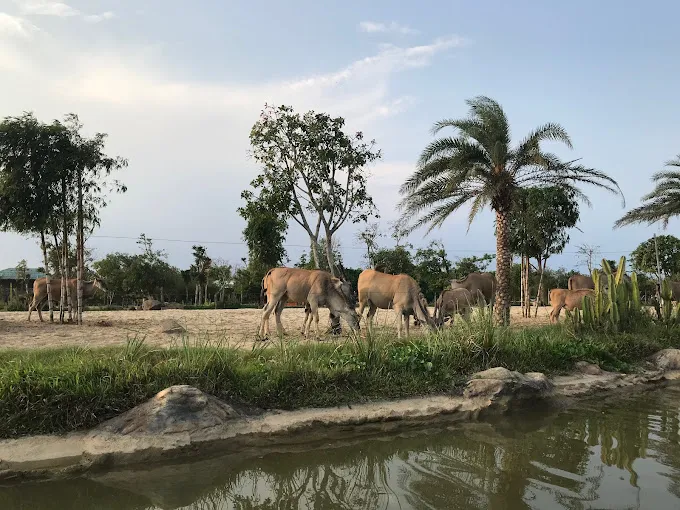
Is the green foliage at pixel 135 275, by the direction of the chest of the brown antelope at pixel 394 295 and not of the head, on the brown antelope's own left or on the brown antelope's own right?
on the brown antelope's own left

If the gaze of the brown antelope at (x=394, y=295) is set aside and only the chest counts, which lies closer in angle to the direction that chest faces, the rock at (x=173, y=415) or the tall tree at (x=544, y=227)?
the tall tree

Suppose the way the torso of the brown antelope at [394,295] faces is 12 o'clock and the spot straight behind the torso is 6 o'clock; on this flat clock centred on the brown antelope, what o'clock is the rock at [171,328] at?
The rock is roughly at 6 o'clock from the brown antelope.

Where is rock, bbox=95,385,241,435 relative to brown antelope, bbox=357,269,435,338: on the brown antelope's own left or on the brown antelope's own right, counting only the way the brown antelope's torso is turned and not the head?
on the brown antelope's own right

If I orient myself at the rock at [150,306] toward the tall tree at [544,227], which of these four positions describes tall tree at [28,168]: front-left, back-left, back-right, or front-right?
front-right

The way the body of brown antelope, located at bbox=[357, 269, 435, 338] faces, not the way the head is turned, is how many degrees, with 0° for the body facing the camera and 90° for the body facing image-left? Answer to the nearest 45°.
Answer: approximately 270°

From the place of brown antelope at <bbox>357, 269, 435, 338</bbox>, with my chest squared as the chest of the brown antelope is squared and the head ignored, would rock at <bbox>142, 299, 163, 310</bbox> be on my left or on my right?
on my left

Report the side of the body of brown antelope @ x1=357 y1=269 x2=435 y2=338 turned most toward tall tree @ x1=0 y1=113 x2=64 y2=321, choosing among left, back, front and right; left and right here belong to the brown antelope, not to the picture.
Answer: back

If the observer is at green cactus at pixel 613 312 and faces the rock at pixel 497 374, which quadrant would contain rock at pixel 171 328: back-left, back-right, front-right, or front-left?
front-right

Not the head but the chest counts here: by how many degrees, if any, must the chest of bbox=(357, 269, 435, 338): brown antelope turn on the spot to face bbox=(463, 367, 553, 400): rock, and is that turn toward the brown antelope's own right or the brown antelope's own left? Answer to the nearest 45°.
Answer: approximately 90° to the brown antelope's own right

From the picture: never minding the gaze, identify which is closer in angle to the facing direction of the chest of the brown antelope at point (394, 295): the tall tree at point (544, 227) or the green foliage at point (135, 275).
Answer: the tall tree

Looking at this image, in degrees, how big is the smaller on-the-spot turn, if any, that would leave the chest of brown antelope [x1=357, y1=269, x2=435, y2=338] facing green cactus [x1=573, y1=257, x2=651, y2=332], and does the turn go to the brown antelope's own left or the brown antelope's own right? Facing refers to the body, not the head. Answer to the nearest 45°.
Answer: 0° — it already faces it

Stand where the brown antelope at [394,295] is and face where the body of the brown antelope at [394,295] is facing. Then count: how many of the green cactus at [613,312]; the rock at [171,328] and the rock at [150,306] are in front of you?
1

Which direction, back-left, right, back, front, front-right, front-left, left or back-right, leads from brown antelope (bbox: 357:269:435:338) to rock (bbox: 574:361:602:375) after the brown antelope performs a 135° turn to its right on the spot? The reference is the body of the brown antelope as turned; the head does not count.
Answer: left
